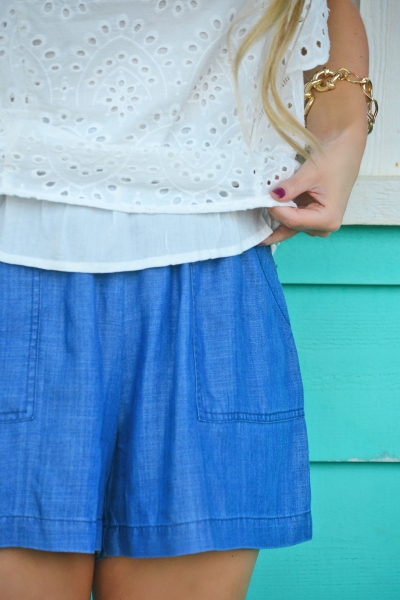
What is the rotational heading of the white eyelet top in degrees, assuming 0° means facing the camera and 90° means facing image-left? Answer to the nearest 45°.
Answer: approximately 0°

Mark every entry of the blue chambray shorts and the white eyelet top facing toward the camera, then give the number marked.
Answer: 2

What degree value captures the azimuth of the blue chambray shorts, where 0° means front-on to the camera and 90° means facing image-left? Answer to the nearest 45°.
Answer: approximately 0°
